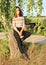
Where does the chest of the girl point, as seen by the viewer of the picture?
toward the camera
